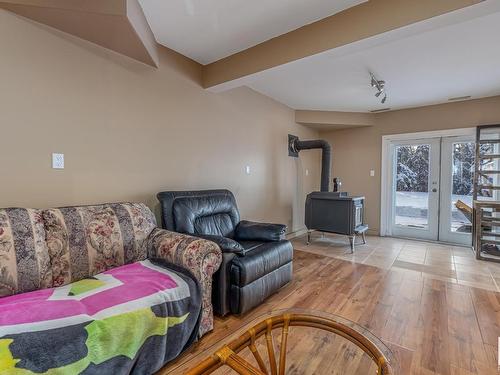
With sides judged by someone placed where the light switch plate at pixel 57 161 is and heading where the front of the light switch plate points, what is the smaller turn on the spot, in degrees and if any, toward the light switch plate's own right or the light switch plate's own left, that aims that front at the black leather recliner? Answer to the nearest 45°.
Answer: approximately 90° to the light switch plate's own left

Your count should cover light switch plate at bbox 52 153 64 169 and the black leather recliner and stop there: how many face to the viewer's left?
0

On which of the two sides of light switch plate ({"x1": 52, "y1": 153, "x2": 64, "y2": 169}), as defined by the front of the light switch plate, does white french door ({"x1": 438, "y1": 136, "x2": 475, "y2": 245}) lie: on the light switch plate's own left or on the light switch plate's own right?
on the light switch plate's own left

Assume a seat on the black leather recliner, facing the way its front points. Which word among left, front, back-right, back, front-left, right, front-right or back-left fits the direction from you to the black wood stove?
left

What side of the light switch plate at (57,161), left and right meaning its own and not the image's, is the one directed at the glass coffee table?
front

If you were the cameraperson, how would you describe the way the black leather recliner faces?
facing the viewer and to the right of the viewer

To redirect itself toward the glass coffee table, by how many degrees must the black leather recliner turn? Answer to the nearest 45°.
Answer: approximately 45° to its right

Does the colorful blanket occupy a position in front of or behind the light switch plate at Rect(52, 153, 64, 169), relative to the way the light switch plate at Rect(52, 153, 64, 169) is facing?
in front

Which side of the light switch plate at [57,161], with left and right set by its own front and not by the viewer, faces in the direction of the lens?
front

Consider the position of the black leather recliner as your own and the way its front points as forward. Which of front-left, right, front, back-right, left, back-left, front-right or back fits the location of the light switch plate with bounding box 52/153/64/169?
back-right
